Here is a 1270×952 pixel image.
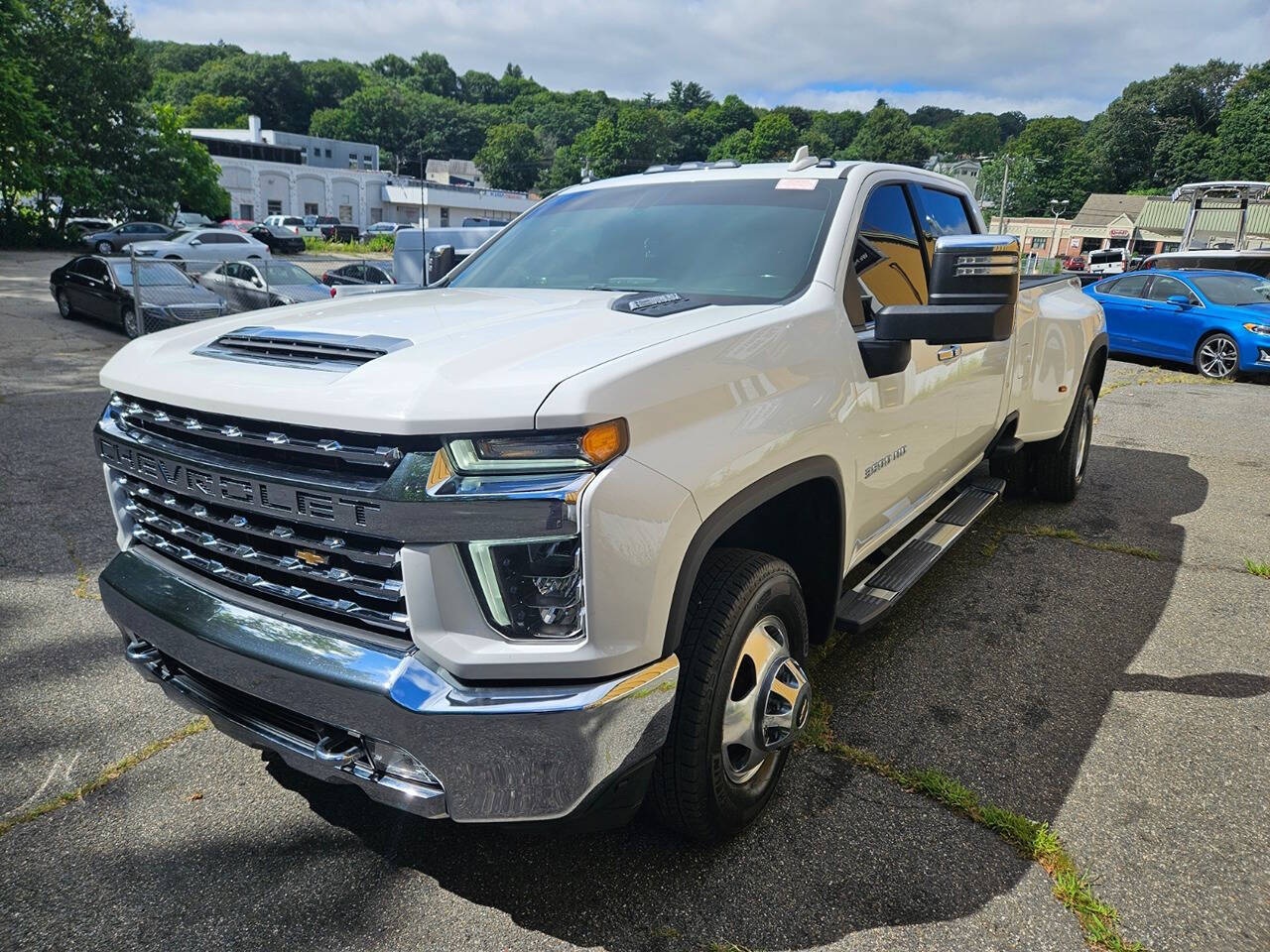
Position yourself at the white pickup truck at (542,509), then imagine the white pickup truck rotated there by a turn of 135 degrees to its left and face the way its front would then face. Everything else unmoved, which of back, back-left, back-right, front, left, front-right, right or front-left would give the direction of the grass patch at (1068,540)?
front-left

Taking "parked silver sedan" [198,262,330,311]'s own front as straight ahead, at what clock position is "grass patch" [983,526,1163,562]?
The grass patch is roughly at 1 o'clock from the parked silver sedan.

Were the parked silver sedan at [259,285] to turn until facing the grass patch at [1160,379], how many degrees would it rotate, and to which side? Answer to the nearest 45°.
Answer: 0° — it already faces it

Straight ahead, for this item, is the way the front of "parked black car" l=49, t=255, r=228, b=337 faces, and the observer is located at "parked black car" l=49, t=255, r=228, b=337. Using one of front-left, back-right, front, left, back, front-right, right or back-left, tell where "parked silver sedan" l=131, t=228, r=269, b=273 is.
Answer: back-left

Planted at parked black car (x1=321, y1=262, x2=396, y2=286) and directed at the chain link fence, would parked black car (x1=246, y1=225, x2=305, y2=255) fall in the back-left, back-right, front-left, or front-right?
back-right

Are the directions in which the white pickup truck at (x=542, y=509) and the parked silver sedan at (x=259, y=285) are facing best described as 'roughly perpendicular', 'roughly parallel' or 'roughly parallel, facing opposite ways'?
roughly perpendicular

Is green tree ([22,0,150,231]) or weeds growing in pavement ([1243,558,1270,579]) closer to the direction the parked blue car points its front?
the weeds growing in pavement
